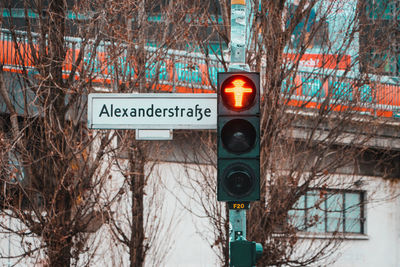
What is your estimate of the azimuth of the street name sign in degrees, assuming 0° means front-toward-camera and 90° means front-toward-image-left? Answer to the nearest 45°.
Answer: approximately 0°

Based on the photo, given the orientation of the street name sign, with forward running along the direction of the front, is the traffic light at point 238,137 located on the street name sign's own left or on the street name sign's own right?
on the street name sign's own left

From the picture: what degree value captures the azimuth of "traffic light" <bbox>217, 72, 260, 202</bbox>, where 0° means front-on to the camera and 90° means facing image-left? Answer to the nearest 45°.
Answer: approximately 0°

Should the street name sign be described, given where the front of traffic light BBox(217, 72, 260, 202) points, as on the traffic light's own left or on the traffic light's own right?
on the traffic light's own right

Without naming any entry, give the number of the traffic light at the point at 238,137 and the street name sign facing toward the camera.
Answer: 2
